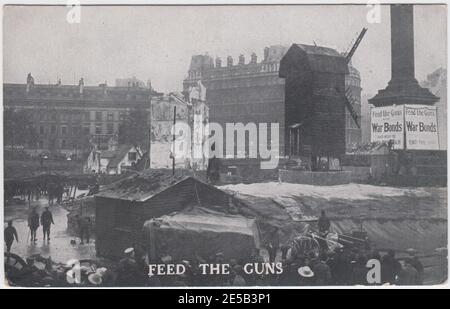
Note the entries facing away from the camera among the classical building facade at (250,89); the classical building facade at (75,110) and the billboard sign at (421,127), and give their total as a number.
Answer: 0

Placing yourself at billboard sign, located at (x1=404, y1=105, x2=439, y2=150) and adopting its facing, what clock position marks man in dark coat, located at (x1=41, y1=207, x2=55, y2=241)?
The man in dark coat is roughly at 2 o'clock from the billboard sign.

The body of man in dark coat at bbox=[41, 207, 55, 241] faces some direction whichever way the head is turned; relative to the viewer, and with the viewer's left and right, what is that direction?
facing away from the viewer

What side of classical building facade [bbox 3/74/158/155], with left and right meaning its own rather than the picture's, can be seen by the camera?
front

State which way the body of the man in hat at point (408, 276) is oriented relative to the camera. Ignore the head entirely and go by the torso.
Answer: away from the camera

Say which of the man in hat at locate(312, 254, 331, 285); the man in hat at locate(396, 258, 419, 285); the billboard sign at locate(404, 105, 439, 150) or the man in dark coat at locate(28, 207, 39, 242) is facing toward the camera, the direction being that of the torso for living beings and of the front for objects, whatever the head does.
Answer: the billboard sign

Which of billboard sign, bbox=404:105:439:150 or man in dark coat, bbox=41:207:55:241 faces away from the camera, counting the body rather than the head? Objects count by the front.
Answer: the man in dark coat

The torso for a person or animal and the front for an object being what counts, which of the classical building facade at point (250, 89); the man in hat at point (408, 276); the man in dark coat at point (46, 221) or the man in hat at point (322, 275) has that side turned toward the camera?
the classical building facade

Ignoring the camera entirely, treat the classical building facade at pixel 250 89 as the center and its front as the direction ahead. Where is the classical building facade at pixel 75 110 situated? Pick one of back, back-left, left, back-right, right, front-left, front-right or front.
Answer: right
